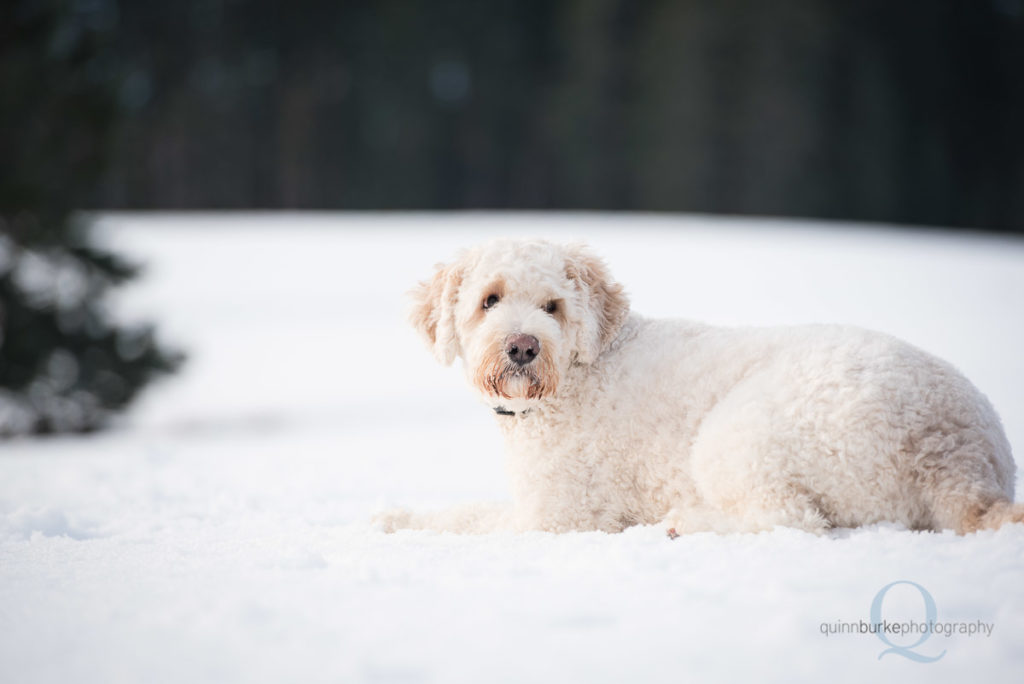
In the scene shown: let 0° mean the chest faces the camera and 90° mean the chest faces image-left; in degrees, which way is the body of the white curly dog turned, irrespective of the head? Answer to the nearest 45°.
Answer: approximately 90°
